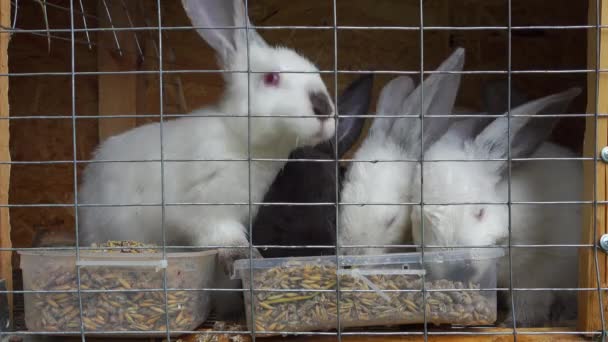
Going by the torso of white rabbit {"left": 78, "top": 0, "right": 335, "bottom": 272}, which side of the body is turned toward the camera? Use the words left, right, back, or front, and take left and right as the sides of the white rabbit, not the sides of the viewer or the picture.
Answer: right

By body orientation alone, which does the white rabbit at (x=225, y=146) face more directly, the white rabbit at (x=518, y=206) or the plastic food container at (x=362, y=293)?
the white rabbit

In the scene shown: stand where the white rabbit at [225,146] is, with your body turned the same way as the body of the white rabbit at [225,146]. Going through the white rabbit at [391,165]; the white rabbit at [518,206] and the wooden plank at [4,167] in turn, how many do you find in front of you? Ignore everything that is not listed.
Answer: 2

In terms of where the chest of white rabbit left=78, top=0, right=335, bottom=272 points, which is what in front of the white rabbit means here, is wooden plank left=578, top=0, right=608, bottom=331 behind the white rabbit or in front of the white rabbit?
in front

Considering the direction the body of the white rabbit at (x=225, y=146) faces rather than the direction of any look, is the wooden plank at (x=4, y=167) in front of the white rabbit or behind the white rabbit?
behind

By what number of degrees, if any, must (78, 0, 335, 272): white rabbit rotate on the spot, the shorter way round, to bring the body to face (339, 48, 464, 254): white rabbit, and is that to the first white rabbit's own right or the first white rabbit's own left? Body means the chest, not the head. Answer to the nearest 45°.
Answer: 0° — it already faces it

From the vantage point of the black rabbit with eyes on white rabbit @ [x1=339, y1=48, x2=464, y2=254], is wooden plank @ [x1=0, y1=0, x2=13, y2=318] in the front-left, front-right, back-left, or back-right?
back-right

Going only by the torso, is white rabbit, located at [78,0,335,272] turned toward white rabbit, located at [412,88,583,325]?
yes

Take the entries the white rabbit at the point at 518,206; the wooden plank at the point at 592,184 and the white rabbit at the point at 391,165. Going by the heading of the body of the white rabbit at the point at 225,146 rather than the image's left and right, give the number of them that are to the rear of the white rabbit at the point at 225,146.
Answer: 0

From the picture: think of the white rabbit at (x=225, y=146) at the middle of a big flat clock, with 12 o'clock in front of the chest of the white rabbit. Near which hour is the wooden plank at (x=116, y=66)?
The wooden plank is roughly at 8 o'clock from the white rabbit.

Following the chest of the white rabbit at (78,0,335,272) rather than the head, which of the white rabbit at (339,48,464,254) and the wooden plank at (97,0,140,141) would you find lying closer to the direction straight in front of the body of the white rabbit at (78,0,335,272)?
the white rabbit
